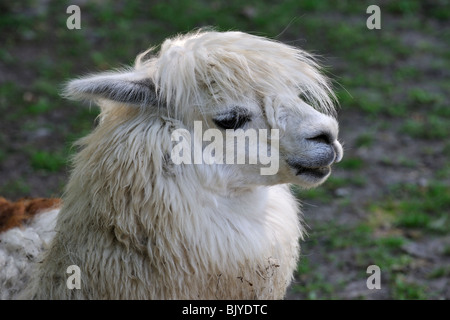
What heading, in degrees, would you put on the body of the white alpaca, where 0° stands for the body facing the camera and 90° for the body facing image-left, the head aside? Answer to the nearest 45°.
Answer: approximately 315°
